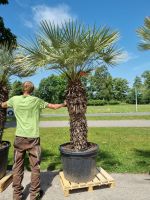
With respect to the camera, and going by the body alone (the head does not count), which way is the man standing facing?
away from the camera

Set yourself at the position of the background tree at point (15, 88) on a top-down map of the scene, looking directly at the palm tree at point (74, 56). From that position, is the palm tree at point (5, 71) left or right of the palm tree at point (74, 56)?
right

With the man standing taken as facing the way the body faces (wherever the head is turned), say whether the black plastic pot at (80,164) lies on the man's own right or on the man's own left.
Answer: on the man's own right
